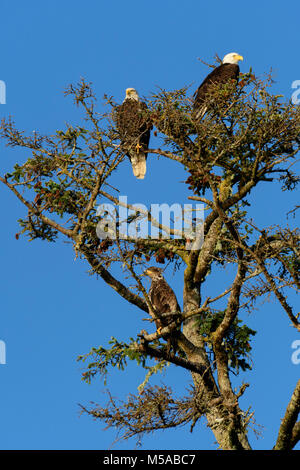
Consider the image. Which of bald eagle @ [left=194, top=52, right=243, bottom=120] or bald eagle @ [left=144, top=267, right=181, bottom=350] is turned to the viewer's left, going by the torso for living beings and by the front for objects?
bald eagle @ [left=144, top=267, right=181, bottom=350]

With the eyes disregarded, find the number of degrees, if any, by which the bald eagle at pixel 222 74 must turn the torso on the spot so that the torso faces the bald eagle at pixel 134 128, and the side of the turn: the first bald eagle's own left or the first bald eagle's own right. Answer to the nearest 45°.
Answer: approximately 180°

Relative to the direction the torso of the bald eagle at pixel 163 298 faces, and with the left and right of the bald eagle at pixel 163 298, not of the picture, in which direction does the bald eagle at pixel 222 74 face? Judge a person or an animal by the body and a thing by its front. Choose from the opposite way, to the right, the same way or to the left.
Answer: the opposite way

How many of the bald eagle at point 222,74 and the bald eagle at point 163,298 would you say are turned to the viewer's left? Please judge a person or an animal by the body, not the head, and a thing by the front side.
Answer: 1

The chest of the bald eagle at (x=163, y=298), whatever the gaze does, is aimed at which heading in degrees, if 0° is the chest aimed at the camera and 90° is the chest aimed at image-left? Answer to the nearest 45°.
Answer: approximately 90°
